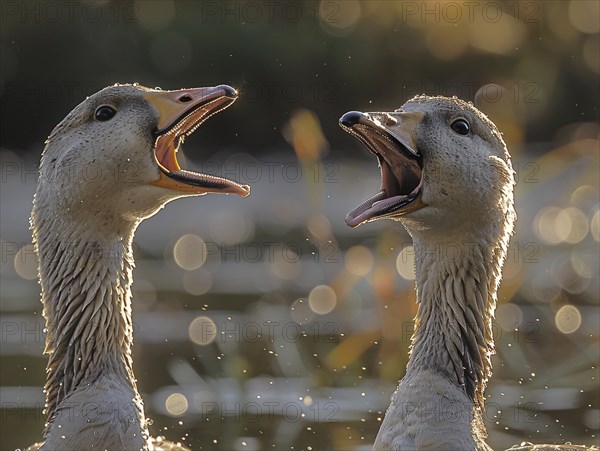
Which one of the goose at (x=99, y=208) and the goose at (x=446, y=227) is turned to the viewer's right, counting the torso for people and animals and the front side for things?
the goose at (x=99, y=208)

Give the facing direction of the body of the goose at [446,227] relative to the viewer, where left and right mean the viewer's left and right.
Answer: facing to the left of the viewer

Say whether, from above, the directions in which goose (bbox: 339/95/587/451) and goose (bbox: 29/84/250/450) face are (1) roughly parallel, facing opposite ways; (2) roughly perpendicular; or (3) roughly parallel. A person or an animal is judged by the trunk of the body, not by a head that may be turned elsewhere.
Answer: roughly parallel, facing opposite ways

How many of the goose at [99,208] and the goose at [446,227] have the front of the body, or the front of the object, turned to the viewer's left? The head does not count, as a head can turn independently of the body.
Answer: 1

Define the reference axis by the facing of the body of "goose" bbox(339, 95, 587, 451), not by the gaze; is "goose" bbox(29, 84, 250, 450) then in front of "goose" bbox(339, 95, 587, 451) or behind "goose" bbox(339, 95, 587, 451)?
in front

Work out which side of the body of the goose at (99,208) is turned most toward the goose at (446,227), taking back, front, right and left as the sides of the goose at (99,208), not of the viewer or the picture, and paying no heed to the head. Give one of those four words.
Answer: front

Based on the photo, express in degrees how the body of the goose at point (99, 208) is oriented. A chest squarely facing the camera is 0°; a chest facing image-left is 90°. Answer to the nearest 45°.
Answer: approximately 270°
